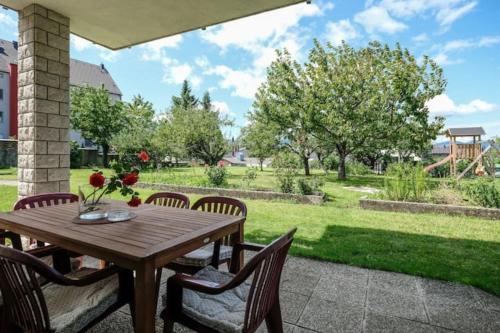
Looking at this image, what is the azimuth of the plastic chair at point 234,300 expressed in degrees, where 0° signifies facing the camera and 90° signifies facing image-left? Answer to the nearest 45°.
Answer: approximately 135°

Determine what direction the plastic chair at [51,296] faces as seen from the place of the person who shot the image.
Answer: facing away from the viewer and to the right of the viewer

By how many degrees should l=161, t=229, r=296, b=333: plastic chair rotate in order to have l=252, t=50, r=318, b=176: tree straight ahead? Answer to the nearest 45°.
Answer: approximately 45° to its right

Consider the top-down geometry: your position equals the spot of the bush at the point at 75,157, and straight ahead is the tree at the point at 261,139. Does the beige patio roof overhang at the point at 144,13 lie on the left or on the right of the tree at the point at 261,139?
right

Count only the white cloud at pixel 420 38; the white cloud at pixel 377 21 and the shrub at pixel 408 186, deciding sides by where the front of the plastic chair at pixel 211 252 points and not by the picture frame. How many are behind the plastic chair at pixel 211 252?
3

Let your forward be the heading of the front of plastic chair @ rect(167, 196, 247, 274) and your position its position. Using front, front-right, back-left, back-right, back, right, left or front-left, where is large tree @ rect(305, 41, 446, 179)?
back

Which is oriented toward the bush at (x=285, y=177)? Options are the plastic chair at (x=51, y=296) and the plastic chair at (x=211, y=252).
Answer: the plastic chair at (x=51, y=296)

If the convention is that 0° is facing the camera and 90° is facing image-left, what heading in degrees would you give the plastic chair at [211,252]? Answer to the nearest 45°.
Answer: approximately 45°

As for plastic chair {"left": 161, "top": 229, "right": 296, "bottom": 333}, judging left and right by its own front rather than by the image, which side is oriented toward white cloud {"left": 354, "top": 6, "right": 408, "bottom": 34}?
right

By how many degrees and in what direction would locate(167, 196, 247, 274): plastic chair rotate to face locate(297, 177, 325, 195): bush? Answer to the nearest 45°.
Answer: approximately 180°

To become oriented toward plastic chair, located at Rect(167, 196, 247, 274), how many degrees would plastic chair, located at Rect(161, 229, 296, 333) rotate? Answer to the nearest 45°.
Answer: approximately 45° to its right
